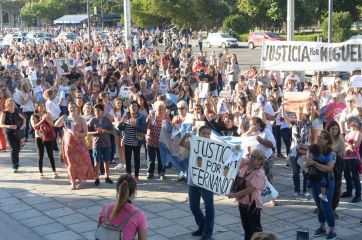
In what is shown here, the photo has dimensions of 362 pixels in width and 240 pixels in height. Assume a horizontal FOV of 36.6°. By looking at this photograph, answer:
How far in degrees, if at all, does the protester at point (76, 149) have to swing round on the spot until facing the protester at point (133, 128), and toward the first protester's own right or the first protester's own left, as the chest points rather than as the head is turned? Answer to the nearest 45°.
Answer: approximately 90° to the first protester's own left

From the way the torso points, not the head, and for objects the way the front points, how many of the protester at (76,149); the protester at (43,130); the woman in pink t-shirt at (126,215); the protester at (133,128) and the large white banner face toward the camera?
4

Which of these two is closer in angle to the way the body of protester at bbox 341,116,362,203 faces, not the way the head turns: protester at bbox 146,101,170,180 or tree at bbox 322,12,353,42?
the protester

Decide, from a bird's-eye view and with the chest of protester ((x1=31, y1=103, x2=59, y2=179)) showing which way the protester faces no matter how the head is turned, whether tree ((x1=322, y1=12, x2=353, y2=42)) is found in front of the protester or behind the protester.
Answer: behind

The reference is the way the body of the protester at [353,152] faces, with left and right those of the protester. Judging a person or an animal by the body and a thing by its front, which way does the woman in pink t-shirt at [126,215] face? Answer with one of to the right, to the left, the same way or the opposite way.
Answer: the opposite way

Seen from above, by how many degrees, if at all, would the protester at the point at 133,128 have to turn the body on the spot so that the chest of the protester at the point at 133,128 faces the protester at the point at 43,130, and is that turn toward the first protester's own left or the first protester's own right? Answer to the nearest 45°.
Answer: approximately 90° to the first protester's own right

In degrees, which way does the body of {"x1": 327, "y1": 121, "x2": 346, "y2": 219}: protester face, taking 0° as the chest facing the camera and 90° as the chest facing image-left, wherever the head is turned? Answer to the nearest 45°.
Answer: approximately 45°

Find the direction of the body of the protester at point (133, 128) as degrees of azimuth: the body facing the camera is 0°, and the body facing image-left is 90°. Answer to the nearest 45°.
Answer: approximately 0°
